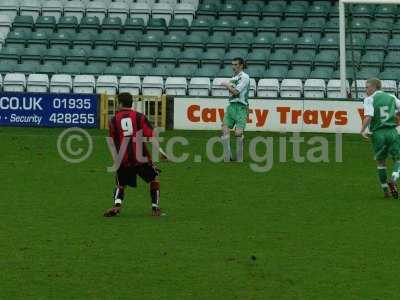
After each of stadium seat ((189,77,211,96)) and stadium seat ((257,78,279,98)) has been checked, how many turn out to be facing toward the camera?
2

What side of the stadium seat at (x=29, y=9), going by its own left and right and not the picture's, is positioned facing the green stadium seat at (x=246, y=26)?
left

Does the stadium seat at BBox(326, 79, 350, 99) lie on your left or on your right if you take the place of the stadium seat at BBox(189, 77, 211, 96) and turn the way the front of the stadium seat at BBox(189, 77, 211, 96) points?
on your left
